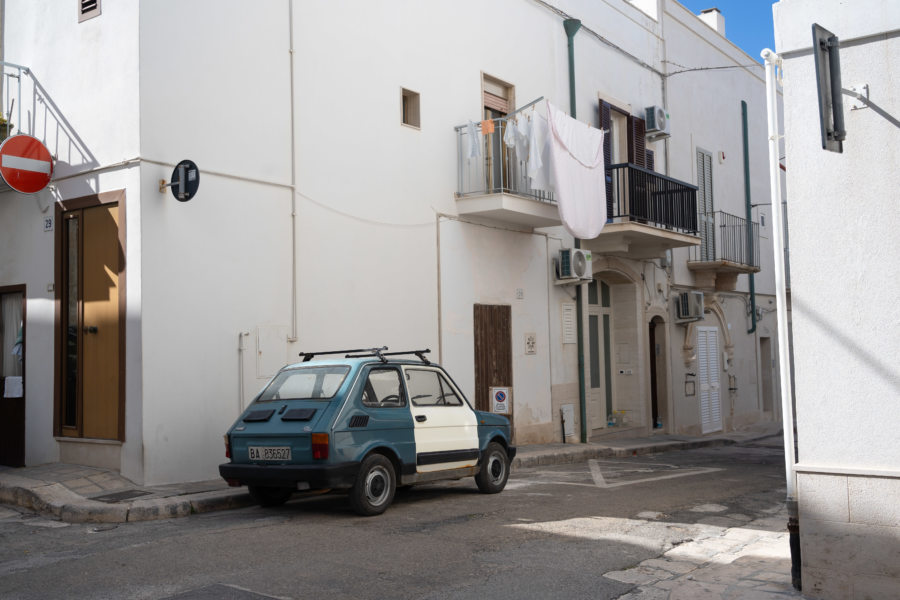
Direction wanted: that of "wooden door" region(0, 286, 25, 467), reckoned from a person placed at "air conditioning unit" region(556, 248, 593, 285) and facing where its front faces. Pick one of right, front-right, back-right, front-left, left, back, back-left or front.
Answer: right

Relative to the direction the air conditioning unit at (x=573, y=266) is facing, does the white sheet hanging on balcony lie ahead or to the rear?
ahead

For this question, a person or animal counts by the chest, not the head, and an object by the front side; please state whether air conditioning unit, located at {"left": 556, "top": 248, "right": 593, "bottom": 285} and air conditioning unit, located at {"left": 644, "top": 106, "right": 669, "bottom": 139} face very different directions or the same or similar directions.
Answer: same or similar directions

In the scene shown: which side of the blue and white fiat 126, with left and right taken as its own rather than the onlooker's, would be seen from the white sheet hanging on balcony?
front

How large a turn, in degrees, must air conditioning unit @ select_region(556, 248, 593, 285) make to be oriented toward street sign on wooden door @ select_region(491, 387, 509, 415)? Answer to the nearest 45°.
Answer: approximately 45° to its right

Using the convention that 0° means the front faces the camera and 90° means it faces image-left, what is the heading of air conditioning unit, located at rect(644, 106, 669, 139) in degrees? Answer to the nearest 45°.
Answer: approximately 315°

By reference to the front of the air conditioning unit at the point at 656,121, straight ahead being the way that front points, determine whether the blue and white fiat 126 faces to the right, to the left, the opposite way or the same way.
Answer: to the left

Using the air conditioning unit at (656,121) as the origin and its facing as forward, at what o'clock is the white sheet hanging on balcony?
The white sheet hanging on balcony is roughly at 2 o'clock from the air conditioning unit.

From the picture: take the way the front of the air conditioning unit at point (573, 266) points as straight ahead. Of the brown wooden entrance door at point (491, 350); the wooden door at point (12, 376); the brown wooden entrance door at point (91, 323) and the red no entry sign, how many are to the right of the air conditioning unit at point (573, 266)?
4

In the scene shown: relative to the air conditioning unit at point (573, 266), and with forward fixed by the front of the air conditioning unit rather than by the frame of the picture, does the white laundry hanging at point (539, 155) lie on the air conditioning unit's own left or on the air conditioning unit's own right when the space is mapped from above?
on the air conditioning unit's own right

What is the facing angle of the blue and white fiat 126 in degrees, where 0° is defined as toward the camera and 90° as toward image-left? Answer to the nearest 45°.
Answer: approximately 225°

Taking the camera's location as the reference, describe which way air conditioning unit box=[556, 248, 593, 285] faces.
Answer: facing the viewer and to the right of the viewer

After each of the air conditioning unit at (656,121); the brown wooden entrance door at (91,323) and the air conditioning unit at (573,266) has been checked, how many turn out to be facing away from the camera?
0

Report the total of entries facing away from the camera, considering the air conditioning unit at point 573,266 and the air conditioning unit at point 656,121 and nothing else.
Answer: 0

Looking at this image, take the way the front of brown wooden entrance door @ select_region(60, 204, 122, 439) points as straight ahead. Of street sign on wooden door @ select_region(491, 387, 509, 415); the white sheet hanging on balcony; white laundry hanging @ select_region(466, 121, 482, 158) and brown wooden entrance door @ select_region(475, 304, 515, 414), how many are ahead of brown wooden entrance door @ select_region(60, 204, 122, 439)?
0

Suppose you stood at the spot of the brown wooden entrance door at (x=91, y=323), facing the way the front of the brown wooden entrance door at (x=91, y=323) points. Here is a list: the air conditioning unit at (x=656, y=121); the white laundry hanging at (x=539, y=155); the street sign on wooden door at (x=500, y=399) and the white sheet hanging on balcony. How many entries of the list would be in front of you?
0

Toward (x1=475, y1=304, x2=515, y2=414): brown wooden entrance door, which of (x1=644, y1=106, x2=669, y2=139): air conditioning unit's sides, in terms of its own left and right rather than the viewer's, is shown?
right

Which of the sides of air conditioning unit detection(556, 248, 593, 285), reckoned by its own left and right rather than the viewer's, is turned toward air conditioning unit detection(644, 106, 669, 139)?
left

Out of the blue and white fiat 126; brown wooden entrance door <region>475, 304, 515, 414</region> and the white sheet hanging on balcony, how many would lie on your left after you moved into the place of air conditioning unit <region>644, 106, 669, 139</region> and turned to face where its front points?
0

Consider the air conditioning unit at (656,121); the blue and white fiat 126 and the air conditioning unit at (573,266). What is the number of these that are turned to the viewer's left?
0
